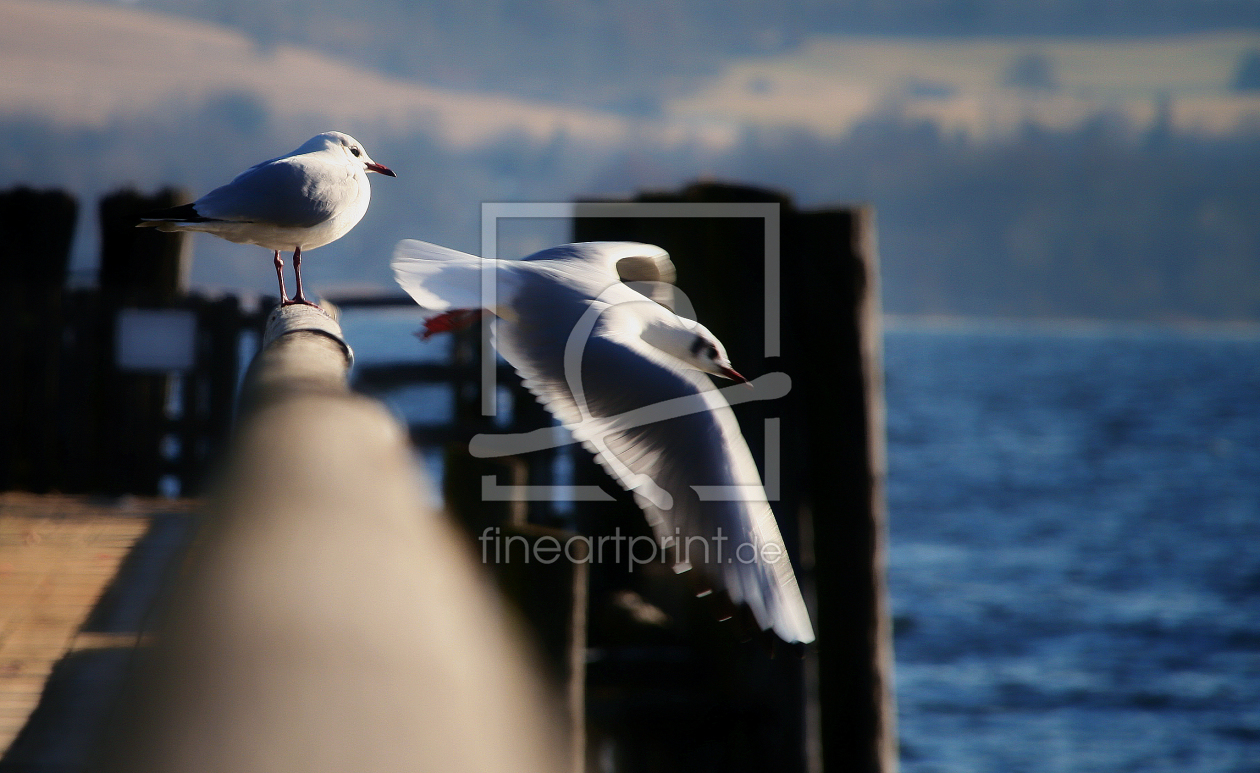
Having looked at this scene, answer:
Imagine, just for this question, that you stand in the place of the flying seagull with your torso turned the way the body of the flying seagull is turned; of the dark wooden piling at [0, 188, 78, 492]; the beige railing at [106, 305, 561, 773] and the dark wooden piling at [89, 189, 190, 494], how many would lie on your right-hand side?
1

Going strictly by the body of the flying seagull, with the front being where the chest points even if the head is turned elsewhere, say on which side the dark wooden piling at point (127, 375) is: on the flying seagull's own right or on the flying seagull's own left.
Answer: on the flying seagull's own left

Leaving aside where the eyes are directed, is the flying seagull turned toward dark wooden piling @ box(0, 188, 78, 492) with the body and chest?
no

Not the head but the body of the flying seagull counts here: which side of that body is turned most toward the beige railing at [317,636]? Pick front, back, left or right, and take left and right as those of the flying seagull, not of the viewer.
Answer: right

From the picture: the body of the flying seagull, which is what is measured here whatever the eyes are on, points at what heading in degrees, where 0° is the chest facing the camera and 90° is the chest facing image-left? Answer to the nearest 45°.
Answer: approximately 270°

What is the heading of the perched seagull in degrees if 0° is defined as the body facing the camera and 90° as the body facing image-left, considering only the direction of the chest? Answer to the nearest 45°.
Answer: approximately 270°

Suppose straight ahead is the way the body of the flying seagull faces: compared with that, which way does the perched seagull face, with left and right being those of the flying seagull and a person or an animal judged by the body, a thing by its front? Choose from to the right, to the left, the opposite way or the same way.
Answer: the same way

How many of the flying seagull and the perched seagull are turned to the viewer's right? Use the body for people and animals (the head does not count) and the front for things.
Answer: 2
